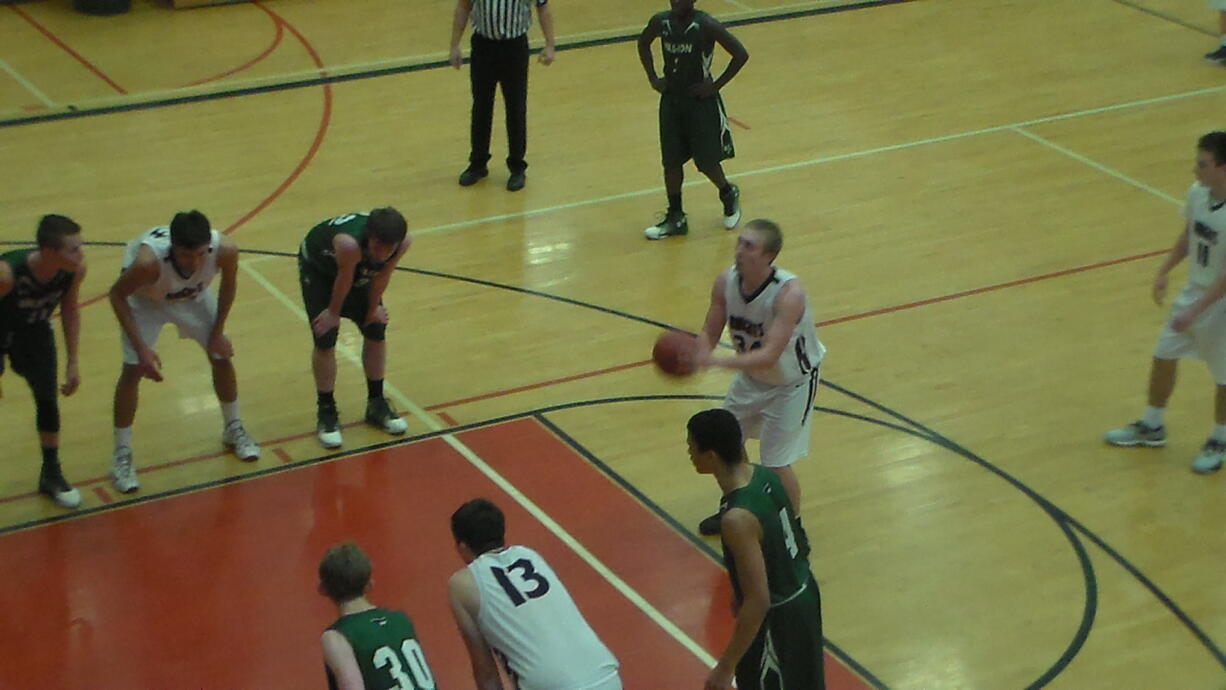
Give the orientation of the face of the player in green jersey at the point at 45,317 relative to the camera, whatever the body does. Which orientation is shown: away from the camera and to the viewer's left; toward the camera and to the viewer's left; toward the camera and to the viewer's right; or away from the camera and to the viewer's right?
toward the camera and to the viewer's right

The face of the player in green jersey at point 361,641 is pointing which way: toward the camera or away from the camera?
away from the camera

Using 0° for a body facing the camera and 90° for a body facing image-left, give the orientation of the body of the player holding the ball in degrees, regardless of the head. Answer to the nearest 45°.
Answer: approximately 45°

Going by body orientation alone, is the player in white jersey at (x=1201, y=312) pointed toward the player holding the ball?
yes

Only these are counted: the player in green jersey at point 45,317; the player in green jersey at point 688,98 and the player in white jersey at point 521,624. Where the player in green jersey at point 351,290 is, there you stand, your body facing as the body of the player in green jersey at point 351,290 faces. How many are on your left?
1

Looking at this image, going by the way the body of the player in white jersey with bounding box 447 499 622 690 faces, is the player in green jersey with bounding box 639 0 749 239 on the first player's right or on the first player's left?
on the first player's right

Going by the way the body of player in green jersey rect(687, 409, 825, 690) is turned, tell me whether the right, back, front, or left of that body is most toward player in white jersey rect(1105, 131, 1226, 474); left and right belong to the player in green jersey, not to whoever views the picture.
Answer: right

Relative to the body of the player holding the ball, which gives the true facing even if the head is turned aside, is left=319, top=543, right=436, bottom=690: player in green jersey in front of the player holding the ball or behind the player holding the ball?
in front

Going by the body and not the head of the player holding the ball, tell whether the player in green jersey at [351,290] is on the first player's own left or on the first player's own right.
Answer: on the first player's own right
